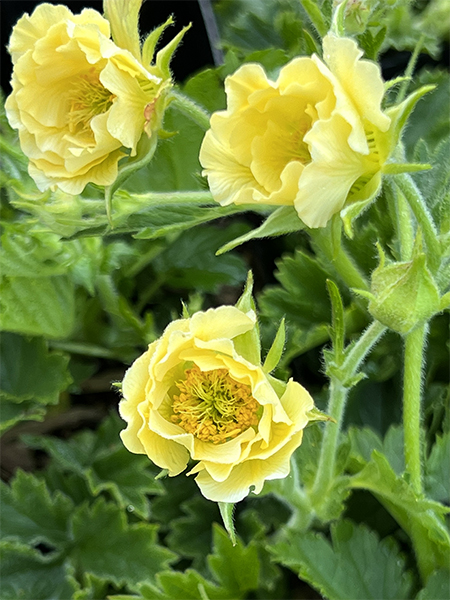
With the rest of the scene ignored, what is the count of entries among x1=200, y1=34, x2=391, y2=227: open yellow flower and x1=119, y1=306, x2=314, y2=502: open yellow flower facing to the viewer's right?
0

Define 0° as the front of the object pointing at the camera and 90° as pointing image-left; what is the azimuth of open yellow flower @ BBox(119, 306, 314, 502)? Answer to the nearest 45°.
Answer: approximately 0°

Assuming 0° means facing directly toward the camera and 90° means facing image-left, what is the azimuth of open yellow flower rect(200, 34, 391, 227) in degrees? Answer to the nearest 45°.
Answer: approximately 45°
